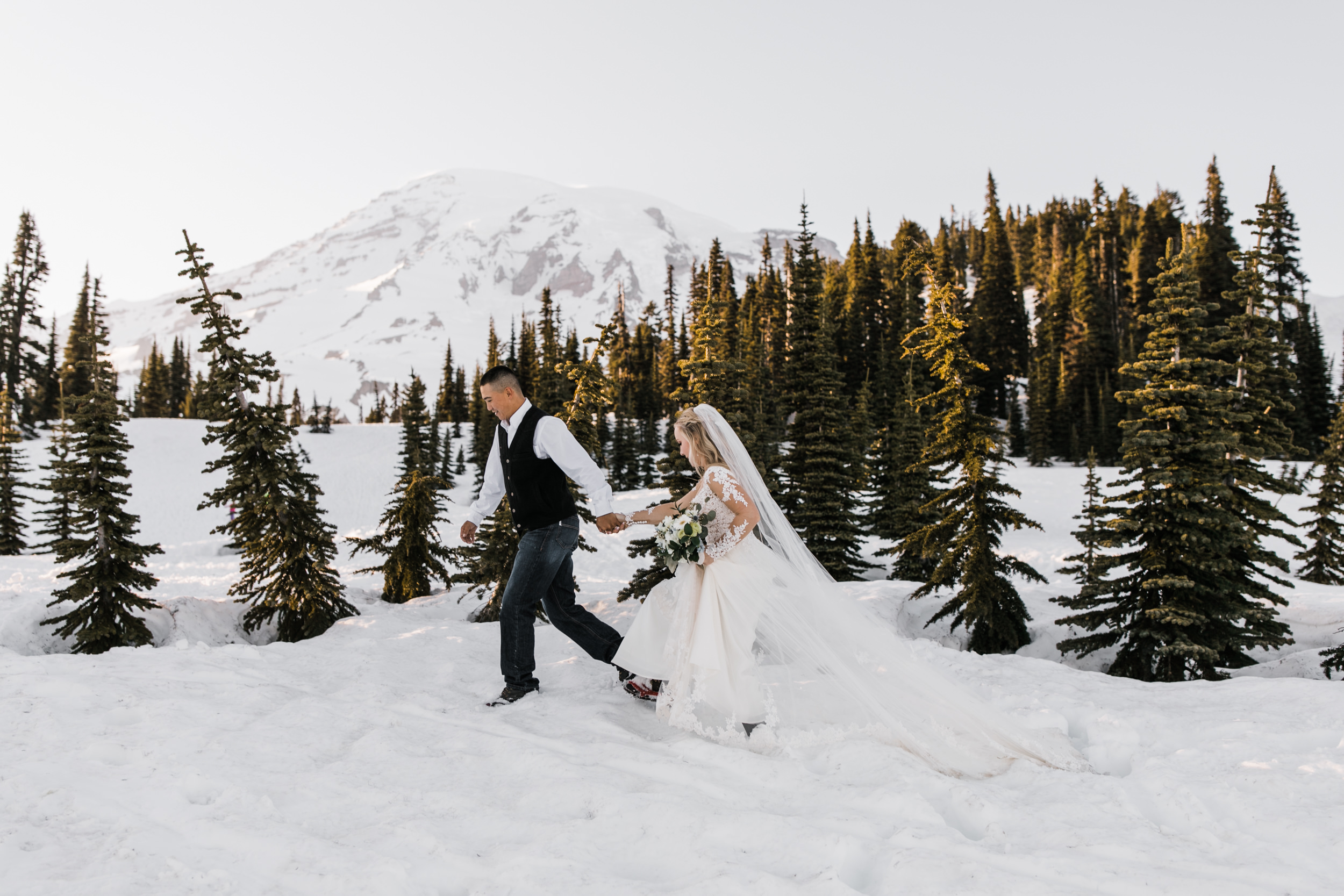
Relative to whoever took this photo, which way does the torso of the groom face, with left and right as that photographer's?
facing the viewer and to the left of the viewer

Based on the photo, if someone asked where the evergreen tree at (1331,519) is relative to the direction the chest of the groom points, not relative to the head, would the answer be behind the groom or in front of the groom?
behind

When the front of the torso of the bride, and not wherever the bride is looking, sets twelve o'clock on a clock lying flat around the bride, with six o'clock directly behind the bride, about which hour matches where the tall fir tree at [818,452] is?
The tall fir tree is roughly at 3 o'clock from the bride.

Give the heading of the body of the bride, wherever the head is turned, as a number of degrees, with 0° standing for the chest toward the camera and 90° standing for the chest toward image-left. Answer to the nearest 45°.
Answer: approximately 90°

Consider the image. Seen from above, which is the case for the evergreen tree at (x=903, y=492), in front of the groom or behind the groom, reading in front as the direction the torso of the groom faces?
behind

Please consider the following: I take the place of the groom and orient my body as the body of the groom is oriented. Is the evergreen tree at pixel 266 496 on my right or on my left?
on my right

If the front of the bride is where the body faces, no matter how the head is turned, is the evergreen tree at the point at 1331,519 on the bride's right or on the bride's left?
on the bride's right

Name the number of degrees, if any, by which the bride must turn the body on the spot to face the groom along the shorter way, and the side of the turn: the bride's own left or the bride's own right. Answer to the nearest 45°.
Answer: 0° — they already face them

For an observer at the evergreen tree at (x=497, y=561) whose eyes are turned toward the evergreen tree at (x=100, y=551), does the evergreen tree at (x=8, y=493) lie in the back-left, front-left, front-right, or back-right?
front-right

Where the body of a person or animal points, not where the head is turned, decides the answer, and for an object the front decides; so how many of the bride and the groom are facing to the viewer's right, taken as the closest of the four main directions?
0

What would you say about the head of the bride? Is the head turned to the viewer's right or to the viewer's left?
to the viewer's left

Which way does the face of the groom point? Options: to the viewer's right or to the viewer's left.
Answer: to the viewer's left
